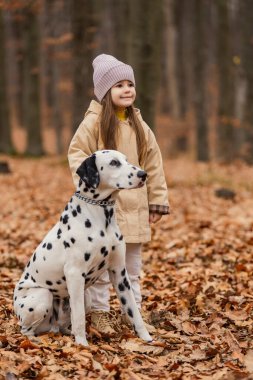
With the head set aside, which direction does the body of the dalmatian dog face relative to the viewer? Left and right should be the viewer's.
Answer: facing the viewer and to the right of the viewer

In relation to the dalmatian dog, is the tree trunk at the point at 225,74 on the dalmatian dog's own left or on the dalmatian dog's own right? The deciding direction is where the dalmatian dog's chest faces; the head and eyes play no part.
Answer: on the dalmatian dog's own left

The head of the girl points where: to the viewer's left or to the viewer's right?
to the viewer's right

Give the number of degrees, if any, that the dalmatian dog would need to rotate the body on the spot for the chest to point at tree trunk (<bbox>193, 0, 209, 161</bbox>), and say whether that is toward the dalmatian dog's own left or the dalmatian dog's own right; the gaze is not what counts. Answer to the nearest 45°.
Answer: approximately 135° to the dalmatian dog's own left

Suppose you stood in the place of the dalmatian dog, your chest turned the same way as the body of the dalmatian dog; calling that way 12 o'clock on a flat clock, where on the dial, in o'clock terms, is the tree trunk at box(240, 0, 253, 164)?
The tree trunk is roughly at 8 o'clock from the dalmatian dog.

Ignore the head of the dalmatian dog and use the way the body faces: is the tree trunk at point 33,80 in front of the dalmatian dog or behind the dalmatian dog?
behind

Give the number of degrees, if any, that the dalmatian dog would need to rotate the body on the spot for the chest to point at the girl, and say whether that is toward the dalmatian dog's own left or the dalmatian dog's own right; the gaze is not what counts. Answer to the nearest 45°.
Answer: approximately 90° to the dalmatian dog's own left

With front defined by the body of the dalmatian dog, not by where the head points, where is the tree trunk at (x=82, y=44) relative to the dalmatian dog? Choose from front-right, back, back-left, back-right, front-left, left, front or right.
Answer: back-left

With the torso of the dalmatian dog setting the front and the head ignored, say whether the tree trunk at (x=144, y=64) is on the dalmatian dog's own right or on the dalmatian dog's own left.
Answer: on the dalmatian dog's own left
